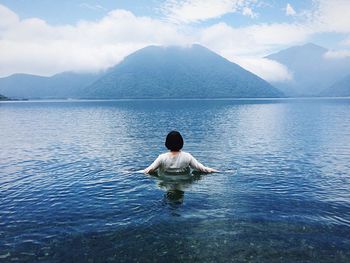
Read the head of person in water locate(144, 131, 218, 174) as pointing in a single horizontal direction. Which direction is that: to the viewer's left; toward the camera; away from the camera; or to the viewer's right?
away from the camera

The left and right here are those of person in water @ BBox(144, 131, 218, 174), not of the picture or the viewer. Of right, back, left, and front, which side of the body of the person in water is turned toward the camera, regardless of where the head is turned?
back
